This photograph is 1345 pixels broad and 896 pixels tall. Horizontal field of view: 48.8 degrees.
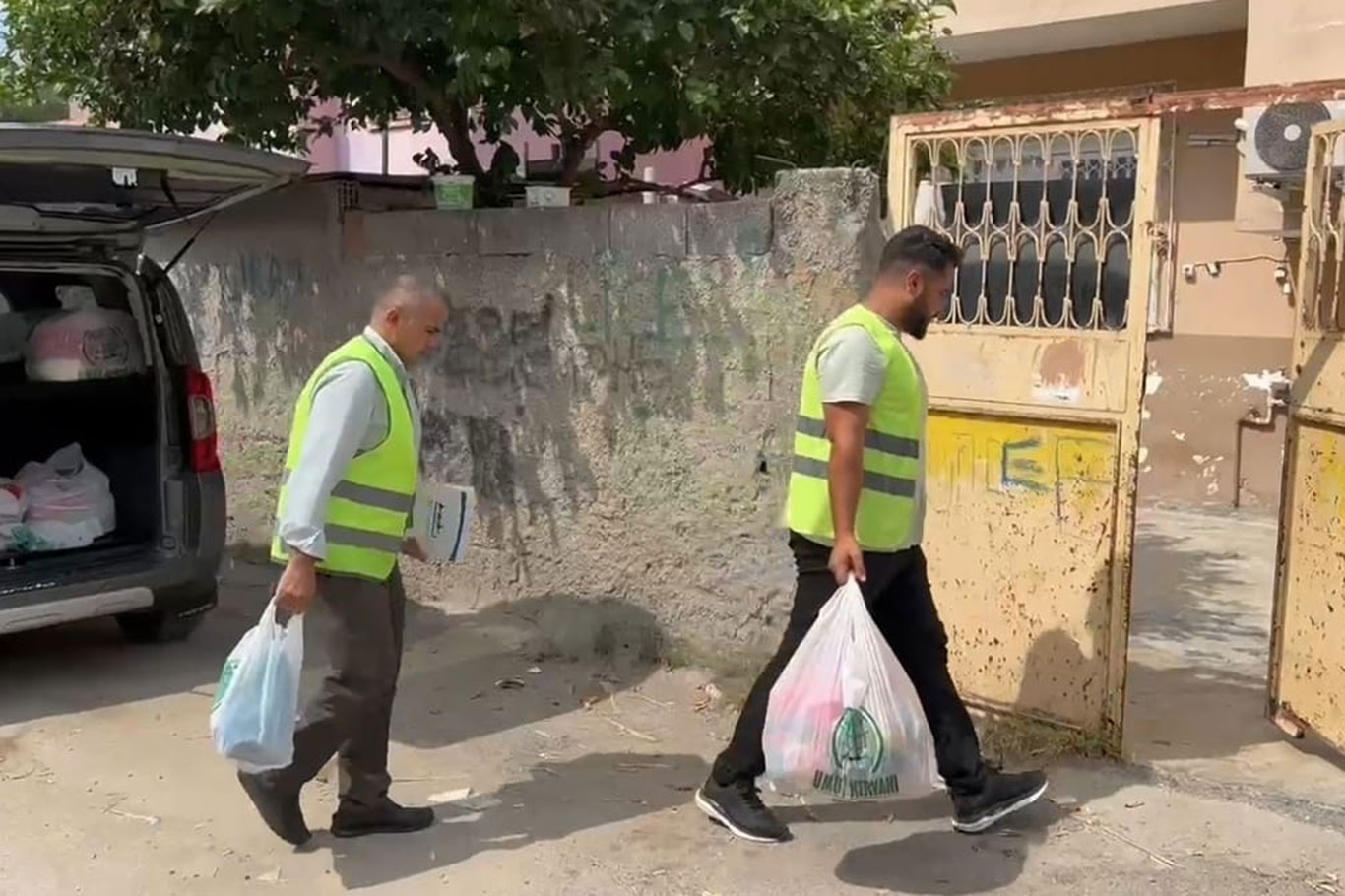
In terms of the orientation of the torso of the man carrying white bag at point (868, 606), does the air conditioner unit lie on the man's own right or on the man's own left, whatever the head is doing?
on the man's own left

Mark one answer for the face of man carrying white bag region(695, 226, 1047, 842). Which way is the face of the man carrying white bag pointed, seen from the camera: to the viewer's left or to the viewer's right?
to the viewer's right

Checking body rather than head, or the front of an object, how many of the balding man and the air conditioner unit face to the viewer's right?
1

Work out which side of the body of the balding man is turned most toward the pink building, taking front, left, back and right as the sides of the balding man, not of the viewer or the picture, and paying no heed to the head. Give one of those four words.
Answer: left

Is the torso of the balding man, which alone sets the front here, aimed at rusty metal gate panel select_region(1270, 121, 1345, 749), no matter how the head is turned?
yes

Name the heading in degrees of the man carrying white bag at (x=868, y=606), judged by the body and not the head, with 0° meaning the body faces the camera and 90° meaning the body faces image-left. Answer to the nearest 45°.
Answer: approximately 270°

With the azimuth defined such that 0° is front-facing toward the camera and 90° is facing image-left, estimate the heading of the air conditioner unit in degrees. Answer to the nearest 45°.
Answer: approximately 0°

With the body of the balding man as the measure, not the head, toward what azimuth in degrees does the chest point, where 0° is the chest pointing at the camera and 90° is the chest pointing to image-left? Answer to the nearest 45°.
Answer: approximately 270°

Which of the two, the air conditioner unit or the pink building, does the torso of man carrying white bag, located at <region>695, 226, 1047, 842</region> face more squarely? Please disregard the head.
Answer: the air conditioner unit

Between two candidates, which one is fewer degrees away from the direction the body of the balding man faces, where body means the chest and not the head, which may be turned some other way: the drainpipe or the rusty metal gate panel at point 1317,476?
the rusty metal gate panel

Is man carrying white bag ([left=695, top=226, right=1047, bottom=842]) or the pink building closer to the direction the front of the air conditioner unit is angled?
the man carrying white bag

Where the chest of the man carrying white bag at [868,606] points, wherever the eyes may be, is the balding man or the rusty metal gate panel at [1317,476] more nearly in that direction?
the rusty metal gate panel
